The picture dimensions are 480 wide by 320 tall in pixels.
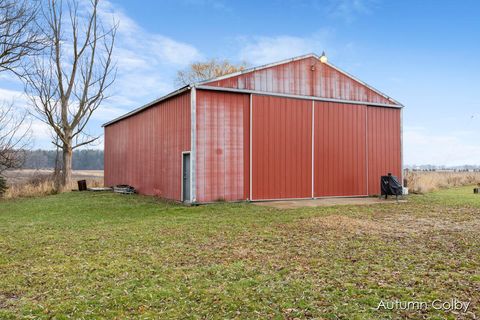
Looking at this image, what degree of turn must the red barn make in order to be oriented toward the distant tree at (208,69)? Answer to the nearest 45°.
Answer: approximately 135° to its left

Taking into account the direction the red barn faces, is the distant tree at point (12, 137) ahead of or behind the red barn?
behind

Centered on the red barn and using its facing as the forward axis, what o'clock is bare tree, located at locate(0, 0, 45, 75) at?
The bare tree is roughly at 4 o'clock from the red barn.

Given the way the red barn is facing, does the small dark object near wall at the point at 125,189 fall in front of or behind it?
behind

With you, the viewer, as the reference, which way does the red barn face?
facing the viewer and to the right of the viewer
